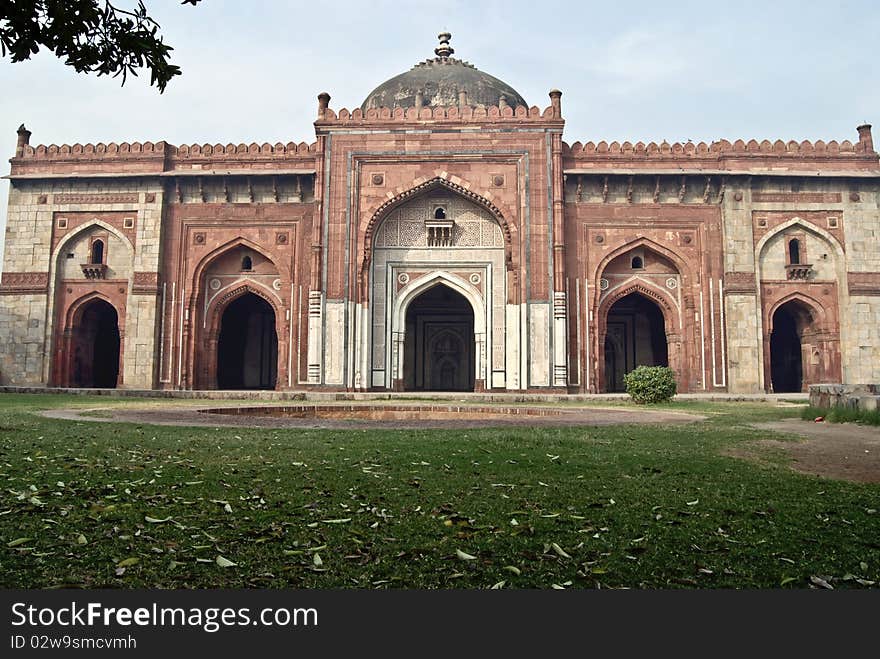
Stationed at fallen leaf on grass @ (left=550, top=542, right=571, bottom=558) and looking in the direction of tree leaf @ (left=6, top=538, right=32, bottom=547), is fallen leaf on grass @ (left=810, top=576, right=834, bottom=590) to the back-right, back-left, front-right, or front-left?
back-left

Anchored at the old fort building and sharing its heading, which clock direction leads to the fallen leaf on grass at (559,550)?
The fallen leaf on grass is roughly at 12 o'clock from the old fort building.

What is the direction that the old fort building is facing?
toward the camera

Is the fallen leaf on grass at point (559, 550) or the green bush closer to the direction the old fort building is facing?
the fallen leaf on grass

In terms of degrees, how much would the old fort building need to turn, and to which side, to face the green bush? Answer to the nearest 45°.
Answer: approximately 45° to its left

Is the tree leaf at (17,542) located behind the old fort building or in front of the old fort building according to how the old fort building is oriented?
in front

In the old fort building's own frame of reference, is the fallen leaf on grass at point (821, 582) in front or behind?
in front
